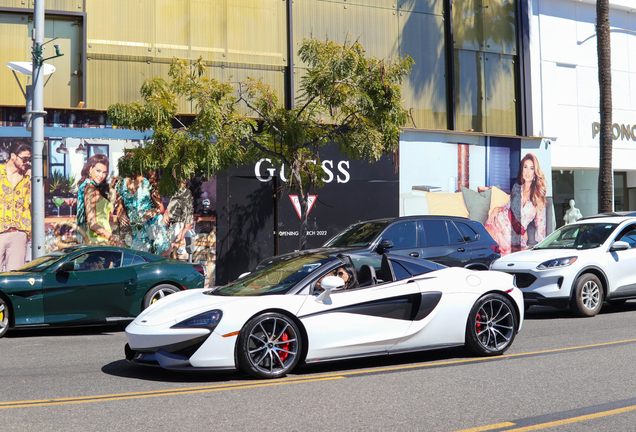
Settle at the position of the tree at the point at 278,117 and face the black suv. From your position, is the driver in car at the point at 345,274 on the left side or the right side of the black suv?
right

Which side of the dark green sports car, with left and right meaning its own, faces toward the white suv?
back

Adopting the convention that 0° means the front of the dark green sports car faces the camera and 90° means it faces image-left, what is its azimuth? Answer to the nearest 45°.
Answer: approximately 90°

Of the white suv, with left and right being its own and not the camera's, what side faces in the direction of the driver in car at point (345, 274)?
front

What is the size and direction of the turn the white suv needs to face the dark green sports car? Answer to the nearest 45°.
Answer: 0° — it already faces it

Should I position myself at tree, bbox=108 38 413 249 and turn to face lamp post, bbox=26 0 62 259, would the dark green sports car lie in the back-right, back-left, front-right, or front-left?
front-left

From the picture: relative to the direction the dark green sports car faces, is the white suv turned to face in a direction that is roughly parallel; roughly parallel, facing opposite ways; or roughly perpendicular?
roughly parallel

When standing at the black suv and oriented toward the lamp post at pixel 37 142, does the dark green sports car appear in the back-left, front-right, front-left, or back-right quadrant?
front-left

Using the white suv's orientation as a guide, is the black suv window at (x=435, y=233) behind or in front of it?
in front
